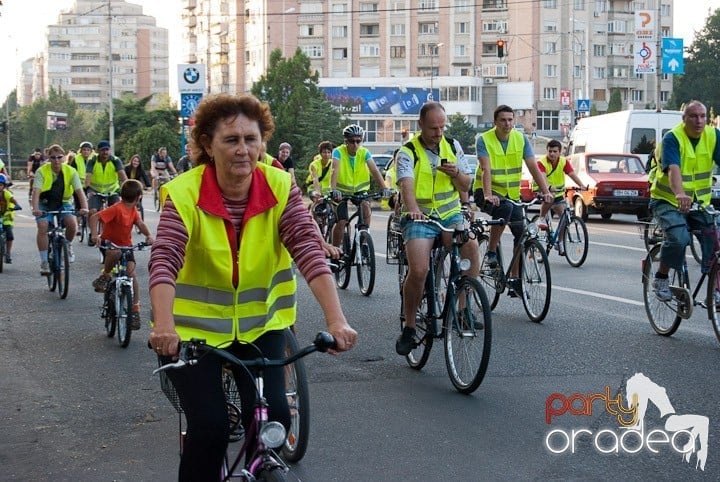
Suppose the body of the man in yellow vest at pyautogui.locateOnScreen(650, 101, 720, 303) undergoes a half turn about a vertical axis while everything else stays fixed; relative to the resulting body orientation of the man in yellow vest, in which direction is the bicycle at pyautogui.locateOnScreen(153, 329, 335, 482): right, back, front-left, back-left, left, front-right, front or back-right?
back-left

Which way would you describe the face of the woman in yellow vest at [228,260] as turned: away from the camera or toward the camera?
toward the camera

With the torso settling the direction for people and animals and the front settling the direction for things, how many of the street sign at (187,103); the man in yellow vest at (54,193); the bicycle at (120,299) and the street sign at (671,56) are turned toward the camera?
4

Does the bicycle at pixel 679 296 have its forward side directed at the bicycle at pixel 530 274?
no

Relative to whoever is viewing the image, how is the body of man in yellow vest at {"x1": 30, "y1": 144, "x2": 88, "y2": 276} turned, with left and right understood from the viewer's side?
facing the viewer

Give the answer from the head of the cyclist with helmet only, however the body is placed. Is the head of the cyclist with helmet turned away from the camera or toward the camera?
toward the camera

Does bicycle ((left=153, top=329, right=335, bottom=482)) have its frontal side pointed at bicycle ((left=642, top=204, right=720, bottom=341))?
no

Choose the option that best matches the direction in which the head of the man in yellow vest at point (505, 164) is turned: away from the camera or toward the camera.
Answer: toward the camera

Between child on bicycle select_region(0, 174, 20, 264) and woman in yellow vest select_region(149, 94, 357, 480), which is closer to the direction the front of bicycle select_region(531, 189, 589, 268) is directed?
the woman in yellow vest

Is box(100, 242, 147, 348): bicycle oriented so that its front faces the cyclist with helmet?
no

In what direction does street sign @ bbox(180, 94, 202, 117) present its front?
toward the camera

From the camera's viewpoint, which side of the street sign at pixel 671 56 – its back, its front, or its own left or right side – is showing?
front

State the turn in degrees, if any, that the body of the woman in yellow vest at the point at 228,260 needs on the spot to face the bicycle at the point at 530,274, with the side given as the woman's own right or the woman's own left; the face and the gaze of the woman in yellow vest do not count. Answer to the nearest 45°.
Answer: approximately 180°

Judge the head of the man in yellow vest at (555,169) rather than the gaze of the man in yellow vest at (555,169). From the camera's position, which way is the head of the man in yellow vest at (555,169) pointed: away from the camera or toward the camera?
toward the camera

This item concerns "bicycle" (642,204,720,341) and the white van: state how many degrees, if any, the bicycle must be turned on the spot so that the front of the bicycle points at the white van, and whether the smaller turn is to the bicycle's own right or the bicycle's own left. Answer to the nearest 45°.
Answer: approximately 135° to the bicycle's own left

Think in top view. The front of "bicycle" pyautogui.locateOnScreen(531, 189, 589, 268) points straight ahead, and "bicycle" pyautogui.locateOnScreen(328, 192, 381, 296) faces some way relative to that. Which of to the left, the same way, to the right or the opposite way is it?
the same way
